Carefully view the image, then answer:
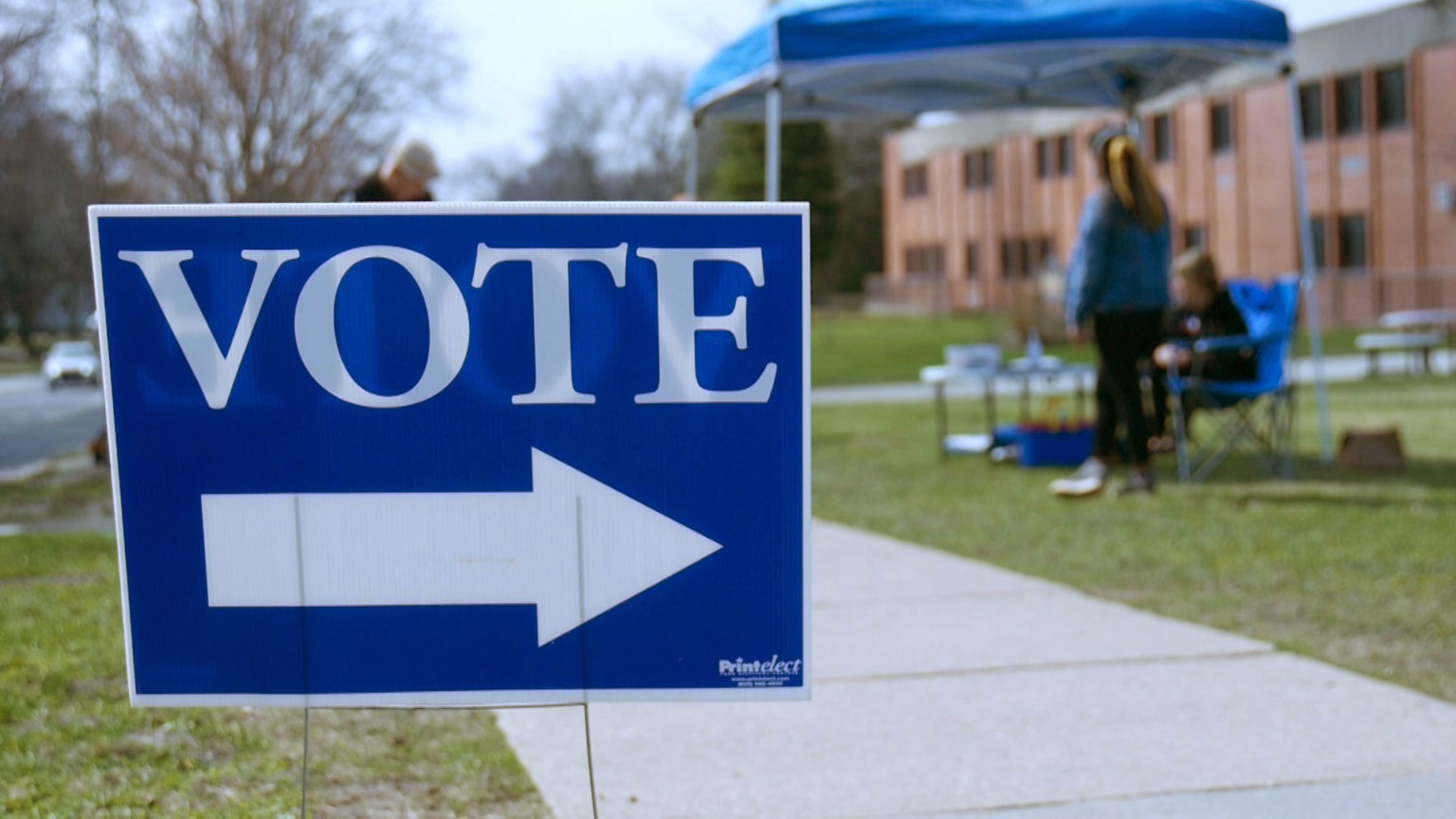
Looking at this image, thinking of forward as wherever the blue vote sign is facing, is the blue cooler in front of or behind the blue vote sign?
behind

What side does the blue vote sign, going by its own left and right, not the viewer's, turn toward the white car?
back

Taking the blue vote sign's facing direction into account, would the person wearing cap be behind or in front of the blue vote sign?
behind

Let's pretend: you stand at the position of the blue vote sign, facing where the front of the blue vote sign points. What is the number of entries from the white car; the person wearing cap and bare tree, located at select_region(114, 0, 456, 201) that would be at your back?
3

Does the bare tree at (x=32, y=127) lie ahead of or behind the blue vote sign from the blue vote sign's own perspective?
behind

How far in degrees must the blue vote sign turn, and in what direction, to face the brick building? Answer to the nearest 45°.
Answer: approximately 135° to its left

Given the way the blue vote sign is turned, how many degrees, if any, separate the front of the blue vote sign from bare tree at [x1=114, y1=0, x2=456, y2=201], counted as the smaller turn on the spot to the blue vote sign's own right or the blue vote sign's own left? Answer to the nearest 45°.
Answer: approximately 180°

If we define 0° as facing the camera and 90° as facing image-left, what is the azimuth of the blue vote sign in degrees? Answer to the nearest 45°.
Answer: approximately 0°

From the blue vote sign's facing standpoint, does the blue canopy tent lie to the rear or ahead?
to the rear
